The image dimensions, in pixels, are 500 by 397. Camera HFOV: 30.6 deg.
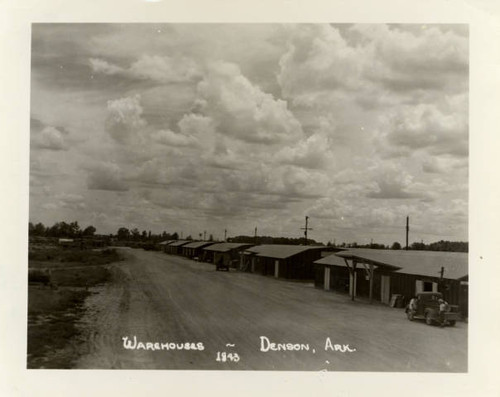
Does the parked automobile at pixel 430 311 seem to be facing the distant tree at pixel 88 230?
no
